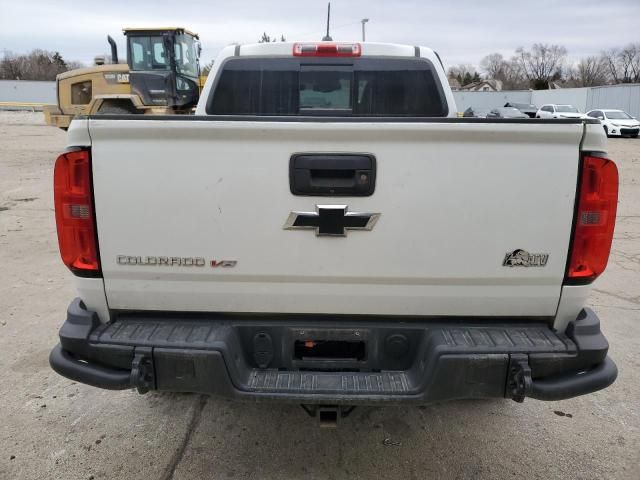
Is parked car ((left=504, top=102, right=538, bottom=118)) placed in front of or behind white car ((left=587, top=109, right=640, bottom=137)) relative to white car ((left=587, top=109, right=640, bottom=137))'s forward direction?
behind

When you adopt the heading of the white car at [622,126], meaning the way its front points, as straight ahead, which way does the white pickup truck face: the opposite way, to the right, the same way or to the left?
the opposite way

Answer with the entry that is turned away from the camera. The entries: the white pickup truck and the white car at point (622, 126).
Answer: the white pickup truck

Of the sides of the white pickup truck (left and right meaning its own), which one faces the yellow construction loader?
front

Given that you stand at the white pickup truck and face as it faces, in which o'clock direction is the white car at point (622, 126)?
The white car is roughly at 1 o'clock from the white pickup truck.

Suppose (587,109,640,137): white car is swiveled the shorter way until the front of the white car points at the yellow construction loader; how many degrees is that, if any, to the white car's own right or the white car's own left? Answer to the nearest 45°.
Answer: approximately 90° to the white car's own right

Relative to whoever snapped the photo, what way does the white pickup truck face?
facing away from the viewer

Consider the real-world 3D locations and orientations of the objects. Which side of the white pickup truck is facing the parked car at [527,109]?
front
